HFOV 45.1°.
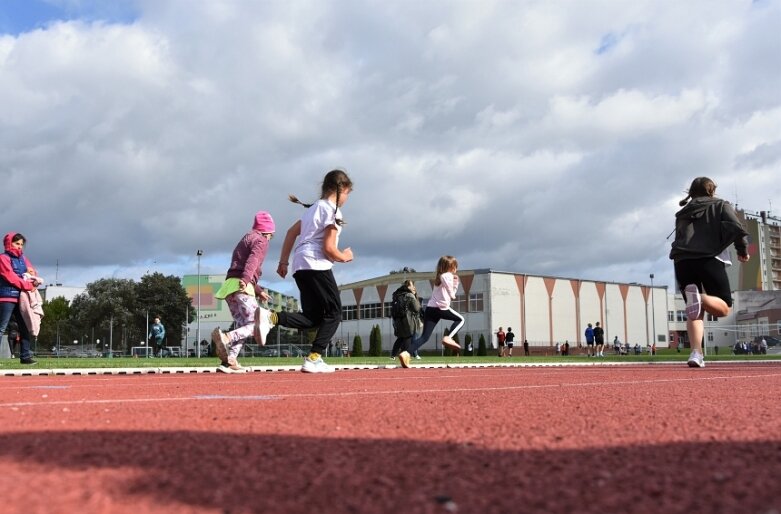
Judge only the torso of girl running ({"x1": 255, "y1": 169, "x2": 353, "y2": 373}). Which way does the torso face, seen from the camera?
to the viewer's right

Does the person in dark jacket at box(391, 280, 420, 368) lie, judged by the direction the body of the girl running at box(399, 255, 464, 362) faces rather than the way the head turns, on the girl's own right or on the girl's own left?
on the girl's own left

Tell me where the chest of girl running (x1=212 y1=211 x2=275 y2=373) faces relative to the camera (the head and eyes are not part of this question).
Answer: to the viewer's right

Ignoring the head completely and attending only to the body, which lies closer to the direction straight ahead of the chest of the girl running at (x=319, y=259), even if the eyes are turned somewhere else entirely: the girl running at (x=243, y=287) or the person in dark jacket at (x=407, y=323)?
the person in dark jacket

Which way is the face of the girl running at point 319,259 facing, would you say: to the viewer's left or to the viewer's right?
to the viewer's right
